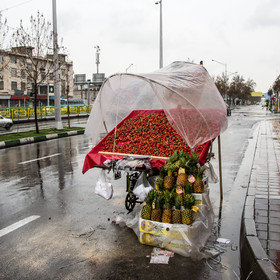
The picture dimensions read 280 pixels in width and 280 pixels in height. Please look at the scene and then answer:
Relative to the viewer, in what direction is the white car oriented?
to the viewer's right

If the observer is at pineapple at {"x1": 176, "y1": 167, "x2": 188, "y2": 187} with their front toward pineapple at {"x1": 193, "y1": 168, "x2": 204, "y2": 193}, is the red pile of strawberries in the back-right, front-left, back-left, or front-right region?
back-left

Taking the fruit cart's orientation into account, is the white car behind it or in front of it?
behind

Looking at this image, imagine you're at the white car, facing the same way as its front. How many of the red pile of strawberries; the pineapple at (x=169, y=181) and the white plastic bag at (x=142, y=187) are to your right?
3

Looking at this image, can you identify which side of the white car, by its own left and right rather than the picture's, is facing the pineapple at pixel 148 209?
right

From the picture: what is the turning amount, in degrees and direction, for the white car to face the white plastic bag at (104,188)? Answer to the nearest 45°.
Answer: approximately 90° to its right

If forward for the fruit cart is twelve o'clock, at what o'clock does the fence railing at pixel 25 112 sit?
The fence railing is roughly at 5 o'clock from the fruit cart.

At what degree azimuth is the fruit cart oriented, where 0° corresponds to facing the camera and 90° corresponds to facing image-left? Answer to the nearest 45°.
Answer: approximately 0°

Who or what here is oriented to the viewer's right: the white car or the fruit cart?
the white car
